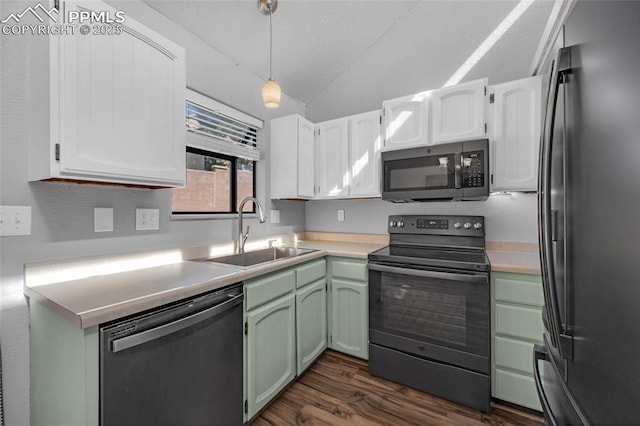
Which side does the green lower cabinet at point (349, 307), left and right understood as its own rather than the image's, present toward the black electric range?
left

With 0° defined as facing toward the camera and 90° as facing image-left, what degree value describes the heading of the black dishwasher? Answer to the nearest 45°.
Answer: approximately 315°

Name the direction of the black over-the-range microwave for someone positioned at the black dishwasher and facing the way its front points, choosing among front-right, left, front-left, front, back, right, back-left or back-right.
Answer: front-left

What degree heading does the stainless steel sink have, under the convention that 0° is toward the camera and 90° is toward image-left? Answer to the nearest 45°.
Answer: approximately 315°

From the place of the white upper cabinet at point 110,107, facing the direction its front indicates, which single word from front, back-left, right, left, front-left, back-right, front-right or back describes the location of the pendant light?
front-left

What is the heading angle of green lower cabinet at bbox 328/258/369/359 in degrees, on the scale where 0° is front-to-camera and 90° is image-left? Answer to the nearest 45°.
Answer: approximately 45°

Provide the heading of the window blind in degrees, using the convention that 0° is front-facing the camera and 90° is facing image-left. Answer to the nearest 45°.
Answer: approximately 315°

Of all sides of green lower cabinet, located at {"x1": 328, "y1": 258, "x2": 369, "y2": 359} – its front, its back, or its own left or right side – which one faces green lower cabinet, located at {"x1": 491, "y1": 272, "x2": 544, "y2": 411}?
left
